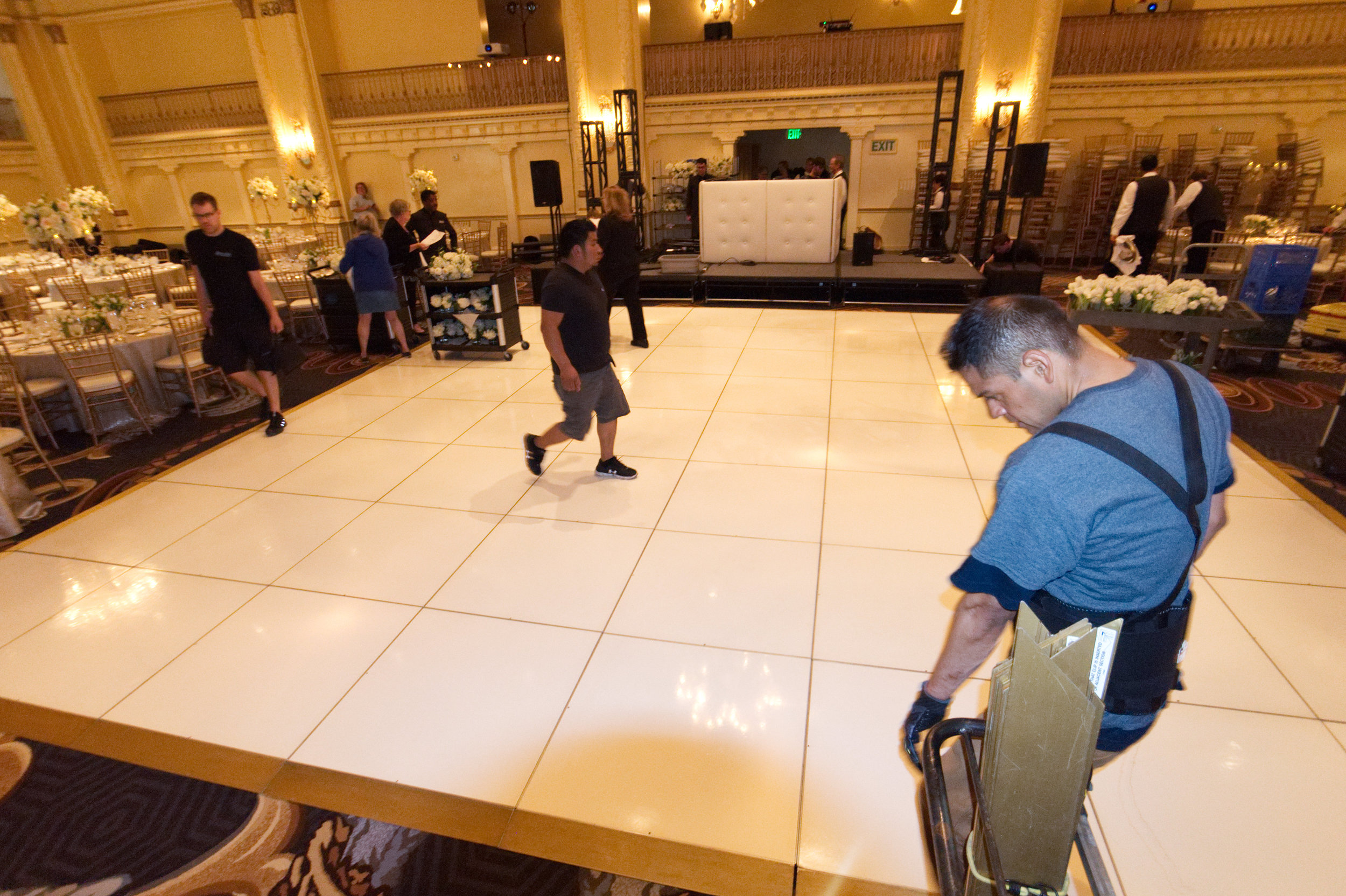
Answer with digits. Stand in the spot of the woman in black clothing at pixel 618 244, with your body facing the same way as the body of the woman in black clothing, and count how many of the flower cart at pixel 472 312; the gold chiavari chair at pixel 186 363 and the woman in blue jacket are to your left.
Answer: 3

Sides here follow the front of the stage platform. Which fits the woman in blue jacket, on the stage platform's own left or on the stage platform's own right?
on the stage platform's own right

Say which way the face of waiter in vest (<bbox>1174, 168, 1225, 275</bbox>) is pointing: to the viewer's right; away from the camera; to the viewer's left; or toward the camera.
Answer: away from the camera

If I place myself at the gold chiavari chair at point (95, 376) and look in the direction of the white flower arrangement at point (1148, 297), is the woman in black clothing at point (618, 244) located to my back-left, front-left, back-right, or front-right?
front-left

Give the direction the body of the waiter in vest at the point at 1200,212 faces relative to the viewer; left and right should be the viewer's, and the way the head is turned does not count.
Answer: facing away from the viewer and to the left of the viewer

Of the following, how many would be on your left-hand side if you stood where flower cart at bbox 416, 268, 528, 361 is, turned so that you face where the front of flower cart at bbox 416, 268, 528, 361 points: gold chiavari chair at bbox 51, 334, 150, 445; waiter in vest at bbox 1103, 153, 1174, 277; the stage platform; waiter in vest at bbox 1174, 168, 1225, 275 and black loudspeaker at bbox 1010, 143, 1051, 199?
4

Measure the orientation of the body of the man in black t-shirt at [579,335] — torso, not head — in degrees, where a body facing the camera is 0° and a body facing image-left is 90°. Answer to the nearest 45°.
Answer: approximately 270°

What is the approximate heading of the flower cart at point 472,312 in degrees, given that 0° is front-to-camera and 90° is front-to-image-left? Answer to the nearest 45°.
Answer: approximately 0°

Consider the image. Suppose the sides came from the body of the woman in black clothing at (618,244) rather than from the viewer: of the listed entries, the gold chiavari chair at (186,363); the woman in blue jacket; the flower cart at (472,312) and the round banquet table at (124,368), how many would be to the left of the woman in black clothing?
4

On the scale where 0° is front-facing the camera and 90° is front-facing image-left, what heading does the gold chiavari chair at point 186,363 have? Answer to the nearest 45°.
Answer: approximately 135°

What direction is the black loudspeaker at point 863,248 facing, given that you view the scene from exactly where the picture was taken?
facing the viewer

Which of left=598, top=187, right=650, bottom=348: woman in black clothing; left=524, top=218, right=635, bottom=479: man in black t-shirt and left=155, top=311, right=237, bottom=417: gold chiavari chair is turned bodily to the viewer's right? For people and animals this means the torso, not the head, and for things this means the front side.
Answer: the man in black t-shirt

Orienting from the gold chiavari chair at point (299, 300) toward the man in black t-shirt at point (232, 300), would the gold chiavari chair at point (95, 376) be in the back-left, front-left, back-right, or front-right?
front-right

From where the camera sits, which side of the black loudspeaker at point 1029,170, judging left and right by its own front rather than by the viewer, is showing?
front

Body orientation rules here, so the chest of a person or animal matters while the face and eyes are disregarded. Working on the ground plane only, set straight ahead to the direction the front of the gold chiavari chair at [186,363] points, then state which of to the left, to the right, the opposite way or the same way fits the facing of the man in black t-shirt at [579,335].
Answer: the opposite way

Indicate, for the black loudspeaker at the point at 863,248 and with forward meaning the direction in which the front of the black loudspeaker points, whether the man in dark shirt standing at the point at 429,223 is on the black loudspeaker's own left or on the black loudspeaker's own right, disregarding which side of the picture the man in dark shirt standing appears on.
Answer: on the black loudspeaker's own right
